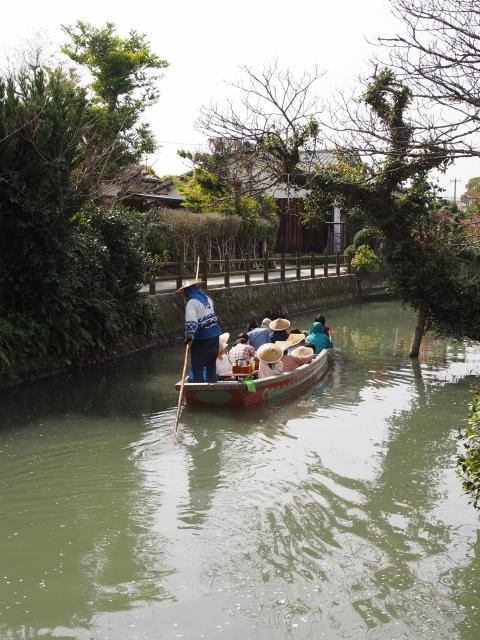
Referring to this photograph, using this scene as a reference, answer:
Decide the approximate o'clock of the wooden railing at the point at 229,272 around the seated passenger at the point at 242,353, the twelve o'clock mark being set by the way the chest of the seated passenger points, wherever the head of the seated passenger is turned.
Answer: The wooden railing is roughly at 12 o'clock from the seated passenger.

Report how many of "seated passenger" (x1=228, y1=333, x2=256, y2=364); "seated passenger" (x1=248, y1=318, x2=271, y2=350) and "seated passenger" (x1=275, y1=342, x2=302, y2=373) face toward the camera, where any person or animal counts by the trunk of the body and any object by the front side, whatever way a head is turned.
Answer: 0

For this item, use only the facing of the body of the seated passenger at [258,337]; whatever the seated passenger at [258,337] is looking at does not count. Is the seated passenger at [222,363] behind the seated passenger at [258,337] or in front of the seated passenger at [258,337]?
behind

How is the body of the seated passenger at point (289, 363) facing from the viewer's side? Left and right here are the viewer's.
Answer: facing away from the viewer and to the right of the viewer

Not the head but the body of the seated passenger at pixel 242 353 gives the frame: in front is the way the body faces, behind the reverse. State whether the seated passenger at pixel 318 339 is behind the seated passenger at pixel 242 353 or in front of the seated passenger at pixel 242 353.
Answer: in front

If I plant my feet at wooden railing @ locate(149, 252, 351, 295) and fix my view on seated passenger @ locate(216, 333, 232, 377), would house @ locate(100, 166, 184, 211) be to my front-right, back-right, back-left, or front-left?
back-right

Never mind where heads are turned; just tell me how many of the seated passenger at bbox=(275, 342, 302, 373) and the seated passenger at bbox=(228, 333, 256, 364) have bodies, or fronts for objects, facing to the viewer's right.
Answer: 0

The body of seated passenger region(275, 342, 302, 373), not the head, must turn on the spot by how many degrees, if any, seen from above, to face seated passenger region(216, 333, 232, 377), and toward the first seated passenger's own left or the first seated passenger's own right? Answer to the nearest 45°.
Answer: approximately 90° to the first seated passenger's own left

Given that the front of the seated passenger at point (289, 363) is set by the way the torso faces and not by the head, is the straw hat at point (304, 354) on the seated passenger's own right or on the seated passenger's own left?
on the seated passenger's own right

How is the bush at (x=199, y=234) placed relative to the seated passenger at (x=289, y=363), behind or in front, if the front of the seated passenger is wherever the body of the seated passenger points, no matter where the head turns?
in front

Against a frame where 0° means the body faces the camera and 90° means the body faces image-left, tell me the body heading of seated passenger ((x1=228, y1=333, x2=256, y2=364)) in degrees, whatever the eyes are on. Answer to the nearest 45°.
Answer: approximately 180°

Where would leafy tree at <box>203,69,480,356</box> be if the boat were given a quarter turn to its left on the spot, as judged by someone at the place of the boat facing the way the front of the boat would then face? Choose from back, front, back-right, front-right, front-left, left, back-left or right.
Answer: right

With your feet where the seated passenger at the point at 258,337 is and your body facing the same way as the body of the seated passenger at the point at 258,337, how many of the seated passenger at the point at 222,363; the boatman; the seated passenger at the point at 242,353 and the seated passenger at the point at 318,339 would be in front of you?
1

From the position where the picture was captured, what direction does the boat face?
facing away from the viewer and to the right of the viewer

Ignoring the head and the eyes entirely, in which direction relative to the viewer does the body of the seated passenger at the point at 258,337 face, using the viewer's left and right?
facing away from the viewer and to the right of the viewer

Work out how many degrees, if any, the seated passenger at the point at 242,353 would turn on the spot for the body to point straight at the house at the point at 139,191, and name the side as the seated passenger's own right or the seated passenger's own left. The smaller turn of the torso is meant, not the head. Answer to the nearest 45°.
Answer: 0° — they already face it
